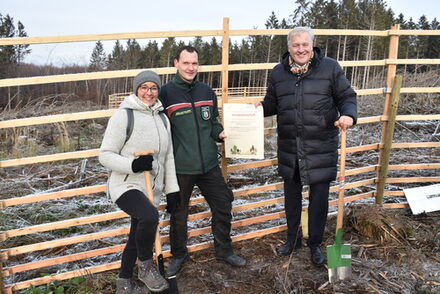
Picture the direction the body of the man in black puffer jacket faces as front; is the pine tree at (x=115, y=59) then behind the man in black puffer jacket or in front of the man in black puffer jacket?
behind

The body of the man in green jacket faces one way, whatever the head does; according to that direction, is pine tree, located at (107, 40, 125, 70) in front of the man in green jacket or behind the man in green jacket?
behind

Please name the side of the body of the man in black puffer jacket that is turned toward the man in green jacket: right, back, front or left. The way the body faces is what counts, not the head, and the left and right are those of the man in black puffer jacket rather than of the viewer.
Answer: right

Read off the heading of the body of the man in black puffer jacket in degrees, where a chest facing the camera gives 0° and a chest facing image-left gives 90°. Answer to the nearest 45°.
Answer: approximately 0°

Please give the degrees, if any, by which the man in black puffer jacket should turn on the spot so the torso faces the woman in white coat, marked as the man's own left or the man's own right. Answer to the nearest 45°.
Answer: approximately 45° to the man's own right

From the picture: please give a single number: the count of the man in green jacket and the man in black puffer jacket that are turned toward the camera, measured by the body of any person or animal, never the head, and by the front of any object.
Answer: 2

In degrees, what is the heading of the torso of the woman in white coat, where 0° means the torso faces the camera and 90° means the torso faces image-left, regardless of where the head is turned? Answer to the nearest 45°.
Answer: approximately 315°
